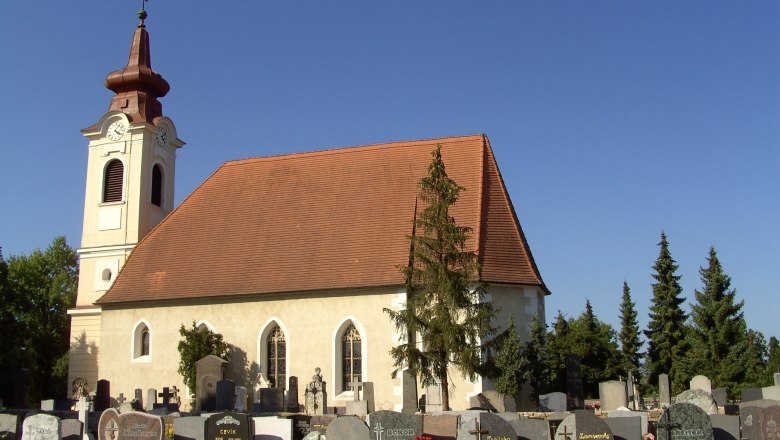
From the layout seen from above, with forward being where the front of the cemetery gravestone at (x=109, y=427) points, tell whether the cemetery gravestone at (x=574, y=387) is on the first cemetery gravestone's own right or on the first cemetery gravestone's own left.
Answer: on the first cemetery gravestone's own left

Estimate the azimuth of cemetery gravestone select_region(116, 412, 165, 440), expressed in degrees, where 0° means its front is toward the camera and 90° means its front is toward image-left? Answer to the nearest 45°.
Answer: approximately 0°

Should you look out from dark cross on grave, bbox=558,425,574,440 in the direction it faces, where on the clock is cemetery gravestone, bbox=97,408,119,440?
The cemetery gravestone is roughly at 3 o'clock from the dark cross on grave.

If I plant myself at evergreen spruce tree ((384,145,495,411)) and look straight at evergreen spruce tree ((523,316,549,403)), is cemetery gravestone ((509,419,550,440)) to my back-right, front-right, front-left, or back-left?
back-right

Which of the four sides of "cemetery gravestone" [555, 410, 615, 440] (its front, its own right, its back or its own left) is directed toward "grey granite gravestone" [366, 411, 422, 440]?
right

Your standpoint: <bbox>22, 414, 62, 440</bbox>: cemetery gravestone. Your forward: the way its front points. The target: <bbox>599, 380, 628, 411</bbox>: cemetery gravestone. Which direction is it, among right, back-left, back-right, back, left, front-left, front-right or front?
left

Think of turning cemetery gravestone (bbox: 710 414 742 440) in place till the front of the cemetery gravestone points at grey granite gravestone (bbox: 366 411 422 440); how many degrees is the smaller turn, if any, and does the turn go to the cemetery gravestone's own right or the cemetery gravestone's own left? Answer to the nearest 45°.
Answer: approximately 45° to the cemetery gravestone's own right
